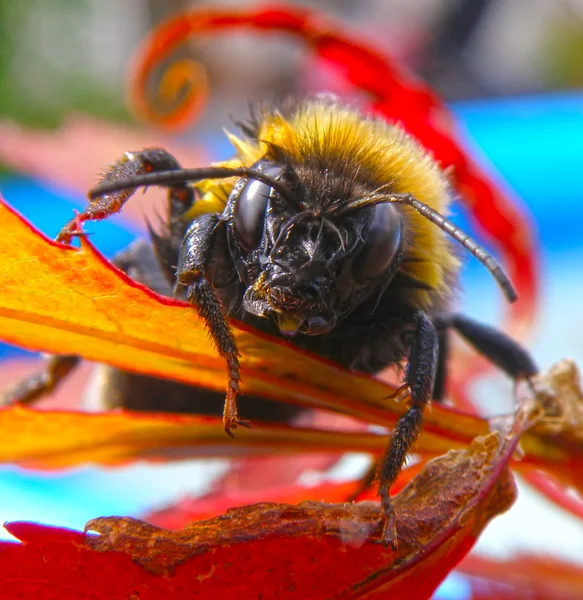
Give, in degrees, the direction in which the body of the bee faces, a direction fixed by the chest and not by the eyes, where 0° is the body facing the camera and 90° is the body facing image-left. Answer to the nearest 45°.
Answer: approximately 0°
